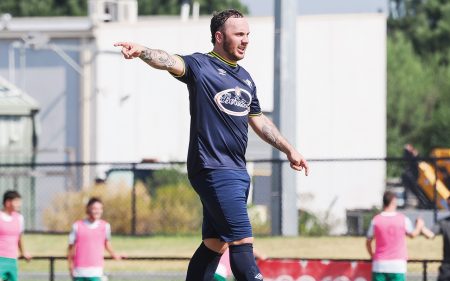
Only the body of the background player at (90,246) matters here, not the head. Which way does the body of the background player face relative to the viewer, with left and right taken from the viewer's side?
facing the viewer

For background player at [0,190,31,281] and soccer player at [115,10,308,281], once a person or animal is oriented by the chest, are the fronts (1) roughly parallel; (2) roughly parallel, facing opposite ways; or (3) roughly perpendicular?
roughly parallel

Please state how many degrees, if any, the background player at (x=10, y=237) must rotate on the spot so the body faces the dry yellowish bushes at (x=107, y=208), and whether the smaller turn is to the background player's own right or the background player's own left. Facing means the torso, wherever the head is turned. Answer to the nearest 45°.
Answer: approximately 135° to the background player's own left

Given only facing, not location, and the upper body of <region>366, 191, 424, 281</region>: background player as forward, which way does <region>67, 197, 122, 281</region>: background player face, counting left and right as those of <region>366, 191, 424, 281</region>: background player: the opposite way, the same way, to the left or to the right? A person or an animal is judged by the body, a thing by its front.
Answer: the opposite way

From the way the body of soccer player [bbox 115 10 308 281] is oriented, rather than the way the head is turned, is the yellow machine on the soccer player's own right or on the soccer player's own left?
on the soccer player's own left

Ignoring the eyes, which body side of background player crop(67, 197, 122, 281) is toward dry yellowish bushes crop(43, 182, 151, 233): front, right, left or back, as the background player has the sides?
back

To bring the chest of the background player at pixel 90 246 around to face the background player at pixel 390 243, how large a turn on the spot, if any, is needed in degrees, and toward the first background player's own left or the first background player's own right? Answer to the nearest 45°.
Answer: approximately 90° to the first background player's own left

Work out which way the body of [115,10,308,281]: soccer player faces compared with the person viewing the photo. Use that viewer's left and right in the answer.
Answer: facing the viewer and to the right of the viewer

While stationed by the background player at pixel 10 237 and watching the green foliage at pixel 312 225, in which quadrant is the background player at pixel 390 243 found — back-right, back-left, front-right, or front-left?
front-right

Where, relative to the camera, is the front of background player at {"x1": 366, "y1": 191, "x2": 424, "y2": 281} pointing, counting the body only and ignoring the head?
away from the camera

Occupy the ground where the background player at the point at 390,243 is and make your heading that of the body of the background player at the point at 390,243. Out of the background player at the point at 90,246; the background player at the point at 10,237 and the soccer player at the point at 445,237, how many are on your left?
2
